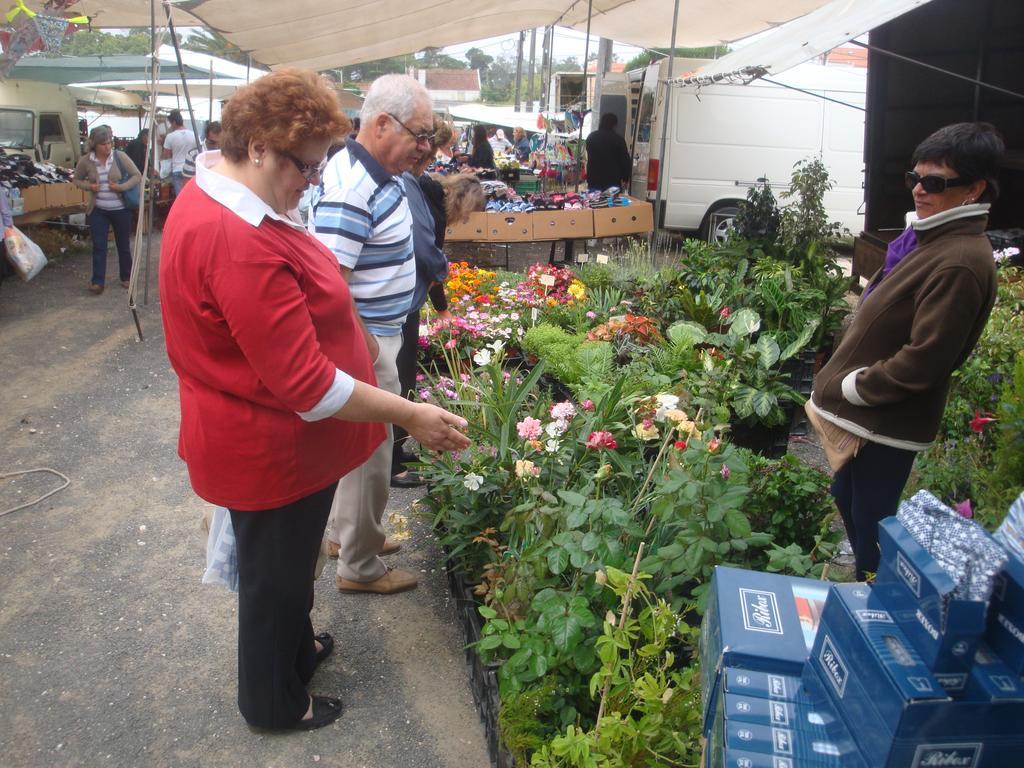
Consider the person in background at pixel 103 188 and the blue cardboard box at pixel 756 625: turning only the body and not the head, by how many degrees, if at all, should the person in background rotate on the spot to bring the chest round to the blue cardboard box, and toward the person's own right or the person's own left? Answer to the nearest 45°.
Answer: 0° — they already face it

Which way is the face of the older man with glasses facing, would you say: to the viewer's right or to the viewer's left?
to the viewer's right

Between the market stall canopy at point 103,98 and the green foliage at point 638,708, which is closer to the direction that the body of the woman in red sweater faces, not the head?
the green foliage

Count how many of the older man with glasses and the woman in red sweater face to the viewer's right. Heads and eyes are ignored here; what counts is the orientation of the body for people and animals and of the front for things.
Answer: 2

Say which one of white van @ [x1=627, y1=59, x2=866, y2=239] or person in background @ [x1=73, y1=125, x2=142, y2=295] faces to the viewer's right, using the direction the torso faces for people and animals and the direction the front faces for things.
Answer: the white van

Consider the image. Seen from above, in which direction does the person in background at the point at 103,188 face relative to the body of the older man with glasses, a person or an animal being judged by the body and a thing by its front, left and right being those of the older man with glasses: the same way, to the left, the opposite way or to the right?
to the right

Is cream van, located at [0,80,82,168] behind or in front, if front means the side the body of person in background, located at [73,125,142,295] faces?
behind

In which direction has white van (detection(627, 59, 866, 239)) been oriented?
to the viewer's right

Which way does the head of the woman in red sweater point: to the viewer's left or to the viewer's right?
to the viewer's right

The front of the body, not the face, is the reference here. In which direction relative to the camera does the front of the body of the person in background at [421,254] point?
to the viewer's right

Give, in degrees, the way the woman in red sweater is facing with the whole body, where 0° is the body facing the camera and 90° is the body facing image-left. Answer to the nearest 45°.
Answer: approximately 270°

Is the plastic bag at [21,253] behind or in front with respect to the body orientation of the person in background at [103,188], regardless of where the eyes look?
in front

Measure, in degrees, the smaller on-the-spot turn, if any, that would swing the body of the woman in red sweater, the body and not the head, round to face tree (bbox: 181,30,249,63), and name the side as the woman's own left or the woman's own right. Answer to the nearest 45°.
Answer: approximately 90° to the woman's own left

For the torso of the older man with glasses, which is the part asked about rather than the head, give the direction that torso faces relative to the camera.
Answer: to the viewer's right
